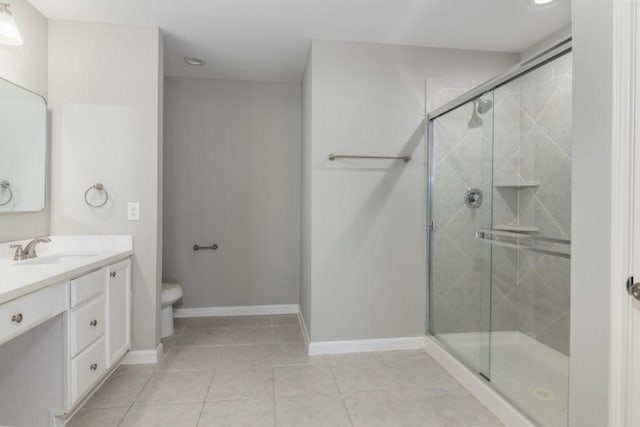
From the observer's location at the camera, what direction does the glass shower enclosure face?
facing the viewer and to the left of the viewer

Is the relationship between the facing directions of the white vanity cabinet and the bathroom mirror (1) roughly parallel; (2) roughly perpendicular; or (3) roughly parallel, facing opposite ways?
roughly parallel

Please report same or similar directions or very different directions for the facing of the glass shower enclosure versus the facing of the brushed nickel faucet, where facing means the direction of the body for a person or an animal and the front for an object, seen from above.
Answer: very different directions

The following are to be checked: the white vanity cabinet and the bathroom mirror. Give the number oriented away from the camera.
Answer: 0

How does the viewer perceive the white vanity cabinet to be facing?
facing the viewer and to the right of the viewer

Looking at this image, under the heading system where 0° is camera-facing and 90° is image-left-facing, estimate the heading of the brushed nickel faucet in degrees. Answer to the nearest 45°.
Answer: approximately 315°

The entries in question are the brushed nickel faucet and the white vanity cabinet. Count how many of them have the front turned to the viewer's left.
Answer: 0

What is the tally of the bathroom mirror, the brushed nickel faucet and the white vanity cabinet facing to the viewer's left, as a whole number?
0

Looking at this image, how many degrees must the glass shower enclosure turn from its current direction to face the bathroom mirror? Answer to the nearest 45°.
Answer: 0° — it already faces it

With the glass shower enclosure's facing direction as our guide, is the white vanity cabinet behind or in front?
in front

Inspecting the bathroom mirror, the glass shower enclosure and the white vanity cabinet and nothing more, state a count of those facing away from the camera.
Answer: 0
